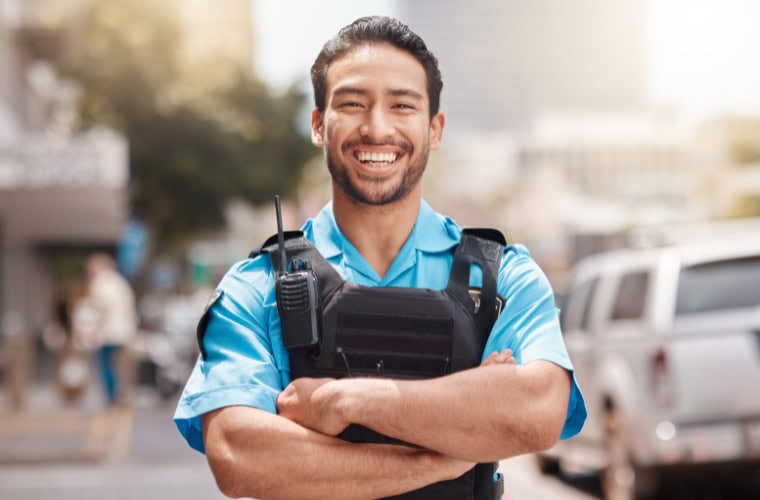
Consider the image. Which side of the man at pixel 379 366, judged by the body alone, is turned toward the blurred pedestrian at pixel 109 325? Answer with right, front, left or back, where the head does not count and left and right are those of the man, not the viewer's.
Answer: back

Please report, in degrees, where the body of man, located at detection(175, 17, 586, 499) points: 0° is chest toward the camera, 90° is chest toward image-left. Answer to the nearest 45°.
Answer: approximately 0°

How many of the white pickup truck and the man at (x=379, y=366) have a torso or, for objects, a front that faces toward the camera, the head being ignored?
1

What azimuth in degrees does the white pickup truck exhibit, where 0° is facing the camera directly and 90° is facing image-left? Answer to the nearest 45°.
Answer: approximately 135°

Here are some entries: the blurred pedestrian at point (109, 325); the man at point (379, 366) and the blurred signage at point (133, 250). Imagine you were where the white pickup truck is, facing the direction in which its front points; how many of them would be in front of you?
2

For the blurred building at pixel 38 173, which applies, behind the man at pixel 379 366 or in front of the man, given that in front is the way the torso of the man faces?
behind
